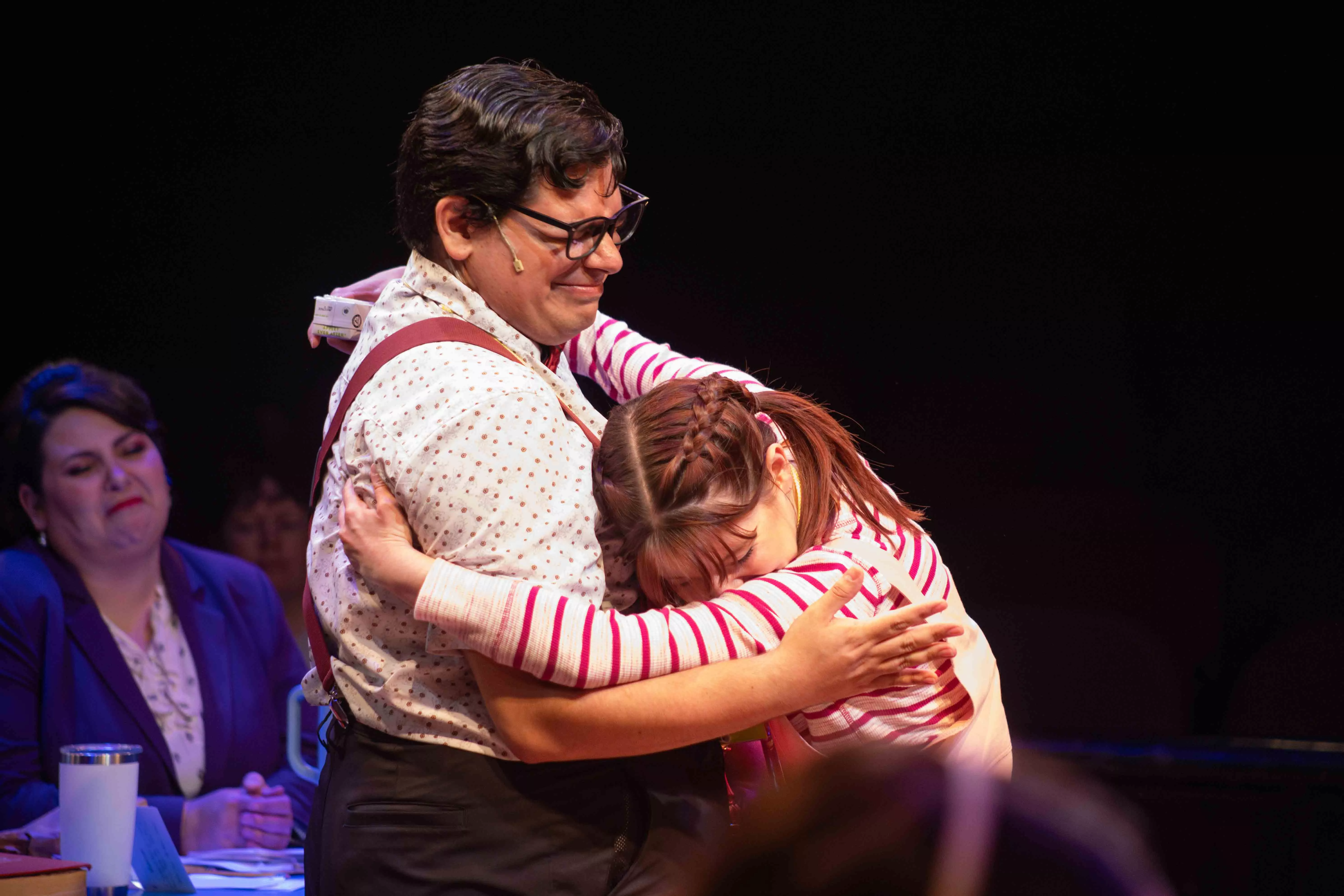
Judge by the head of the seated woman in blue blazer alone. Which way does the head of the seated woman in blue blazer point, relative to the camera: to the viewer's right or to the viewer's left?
to the viewer's right

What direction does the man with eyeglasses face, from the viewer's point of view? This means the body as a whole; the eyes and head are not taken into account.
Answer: to the viewer's right

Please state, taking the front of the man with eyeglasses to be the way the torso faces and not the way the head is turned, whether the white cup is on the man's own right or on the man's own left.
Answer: on the man's own left

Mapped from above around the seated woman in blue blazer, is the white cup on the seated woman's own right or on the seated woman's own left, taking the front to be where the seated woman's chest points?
on the seated woman's own right

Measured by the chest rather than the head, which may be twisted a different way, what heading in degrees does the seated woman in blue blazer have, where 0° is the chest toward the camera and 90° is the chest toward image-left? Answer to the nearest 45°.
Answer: approximately 315°
